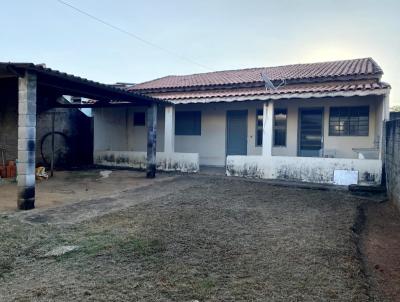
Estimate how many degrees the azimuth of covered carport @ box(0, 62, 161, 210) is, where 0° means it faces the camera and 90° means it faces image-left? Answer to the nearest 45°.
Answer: approximately 315°
